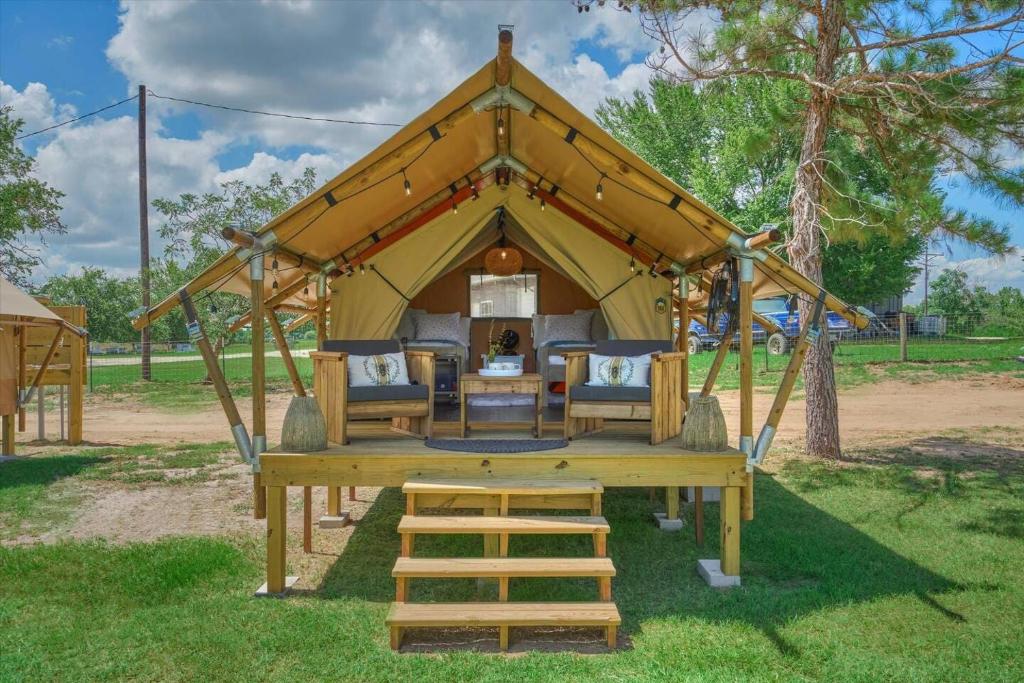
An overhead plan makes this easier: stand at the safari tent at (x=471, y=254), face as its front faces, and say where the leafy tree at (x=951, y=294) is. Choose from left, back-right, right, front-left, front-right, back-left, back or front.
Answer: back-left

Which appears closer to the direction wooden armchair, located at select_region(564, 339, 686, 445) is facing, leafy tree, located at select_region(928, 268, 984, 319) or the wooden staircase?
the wooden staircase

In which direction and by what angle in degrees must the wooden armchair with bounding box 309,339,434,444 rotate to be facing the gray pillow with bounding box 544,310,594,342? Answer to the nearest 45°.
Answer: approximately 90° to its left

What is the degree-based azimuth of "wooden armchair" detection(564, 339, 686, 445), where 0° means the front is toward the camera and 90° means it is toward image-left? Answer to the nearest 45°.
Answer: approximately 45°

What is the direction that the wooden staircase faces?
toward the camera

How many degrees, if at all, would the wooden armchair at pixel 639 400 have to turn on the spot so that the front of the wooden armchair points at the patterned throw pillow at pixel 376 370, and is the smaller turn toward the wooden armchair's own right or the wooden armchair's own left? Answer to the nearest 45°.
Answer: approximately 45° to the wooden armchair's own right

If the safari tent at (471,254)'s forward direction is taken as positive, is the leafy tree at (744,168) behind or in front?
behind

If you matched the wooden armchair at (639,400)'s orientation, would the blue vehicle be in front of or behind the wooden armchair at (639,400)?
behind

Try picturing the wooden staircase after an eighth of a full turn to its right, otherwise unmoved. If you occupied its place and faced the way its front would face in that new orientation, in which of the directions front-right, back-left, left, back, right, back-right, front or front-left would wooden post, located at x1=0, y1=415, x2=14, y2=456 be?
right

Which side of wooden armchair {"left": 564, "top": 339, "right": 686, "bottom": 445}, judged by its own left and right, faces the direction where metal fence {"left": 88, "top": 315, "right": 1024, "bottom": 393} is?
back

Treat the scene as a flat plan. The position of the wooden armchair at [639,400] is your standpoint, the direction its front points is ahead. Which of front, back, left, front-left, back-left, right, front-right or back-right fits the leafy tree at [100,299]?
right

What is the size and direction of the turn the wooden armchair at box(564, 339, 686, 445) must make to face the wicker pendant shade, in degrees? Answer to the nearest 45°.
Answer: approximately 90° to its right

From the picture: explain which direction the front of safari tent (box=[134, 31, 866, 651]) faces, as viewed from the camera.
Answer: facing the viewer

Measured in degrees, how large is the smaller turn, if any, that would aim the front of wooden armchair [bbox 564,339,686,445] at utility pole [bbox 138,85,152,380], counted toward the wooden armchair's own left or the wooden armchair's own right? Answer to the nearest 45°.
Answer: approximately 90° to the wooden armchair's own right

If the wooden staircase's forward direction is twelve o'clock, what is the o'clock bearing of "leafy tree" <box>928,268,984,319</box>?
The leafy tree is roughly at 7 o'clock from the wooden staircase.

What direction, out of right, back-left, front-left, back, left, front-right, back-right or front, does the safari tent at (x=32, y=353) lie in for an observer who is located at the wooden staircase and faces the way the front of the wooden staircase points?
back-right

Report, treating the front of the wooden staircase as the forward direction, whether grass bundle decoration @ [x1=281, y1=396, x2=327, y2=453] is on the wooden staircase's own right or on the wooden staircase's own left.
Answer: on the wooden staircase's own right

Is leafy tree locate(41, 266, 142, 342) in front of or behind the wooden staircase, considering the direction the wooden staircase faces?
behind

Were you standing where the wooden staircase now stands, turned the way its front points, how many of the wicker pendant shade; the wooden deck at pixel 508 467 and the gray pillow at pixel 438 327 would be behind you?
3

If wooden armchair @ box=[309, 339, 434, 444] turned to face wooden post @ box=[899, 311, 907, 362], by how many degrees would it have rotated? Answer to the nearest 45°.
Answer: approximately 90° to its left
